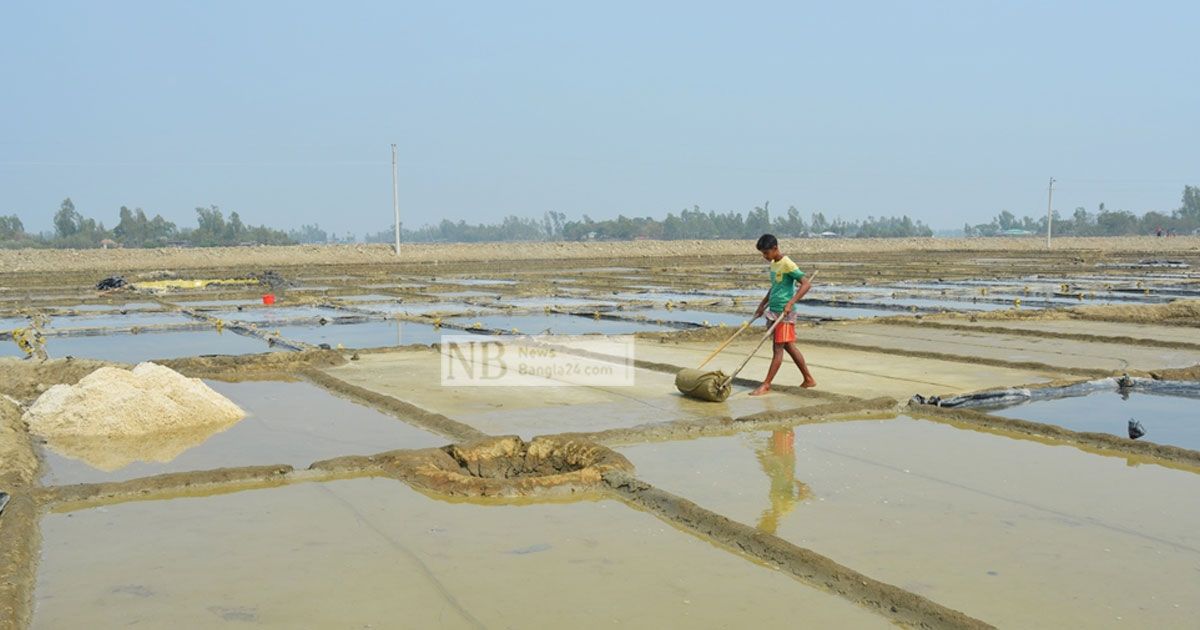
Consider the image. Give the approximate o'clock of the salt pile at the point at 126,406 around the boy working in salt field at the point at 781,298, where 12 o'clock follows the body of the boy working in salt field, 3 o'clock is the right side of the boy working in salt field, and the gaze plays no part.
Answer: The salt pile is roughly at 1 o'clock from the boy working in salt field.

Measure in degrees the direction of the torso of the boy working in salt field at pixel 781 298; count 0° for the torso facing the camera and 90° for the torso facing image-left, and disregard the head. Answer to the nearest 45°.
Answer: approximately 45°
